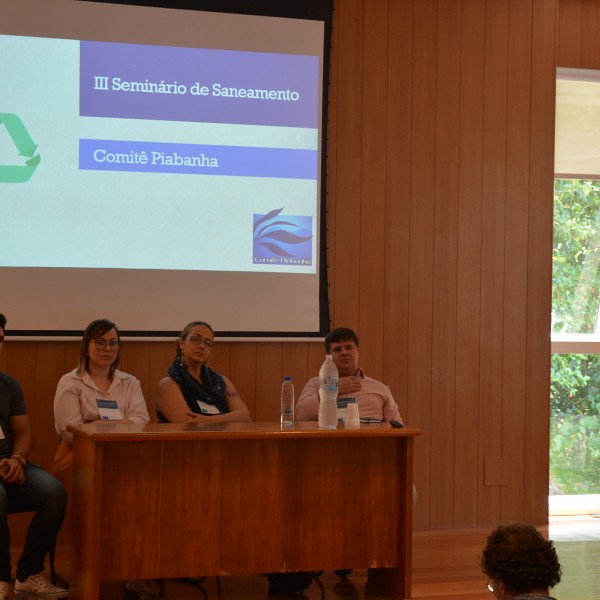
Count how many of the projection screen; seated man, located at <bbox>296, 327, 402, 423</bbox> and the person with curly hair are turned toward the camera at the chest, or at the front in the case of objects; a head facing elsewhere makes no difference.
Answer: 2

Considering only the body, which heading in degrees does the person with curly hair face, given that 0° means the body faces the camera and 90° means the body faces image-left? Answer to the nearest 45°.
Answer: approximately 135°

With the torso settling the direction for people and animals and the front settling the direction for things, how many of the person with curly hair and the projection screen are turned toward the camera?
1

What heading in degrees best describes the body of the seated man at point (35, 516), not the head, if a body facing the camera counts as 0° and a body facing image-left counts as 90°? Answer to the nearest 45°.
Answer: approximately 0°

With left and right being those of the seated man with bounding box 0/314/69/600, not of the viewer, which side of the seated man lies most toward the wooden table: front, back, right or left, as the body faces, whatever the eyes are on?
left

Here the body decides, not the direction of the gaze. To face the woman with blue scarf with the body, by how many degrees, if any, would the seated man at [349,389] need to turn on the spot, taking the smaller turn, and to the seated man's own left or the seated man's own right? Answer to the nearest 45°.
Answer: approximately 90° to the seated man's own right
